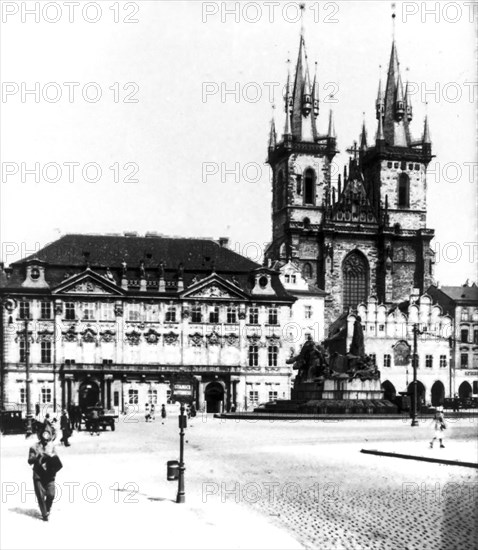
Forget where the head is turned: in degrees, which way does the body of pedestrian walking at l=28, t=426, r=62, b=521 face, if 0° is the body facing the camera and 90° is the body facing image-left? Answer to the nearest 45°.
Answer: approximately 0°

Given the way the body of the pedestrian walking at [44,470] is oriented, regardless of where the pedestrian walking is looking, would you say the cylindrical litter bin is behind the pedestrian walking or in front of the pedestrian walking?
behind
